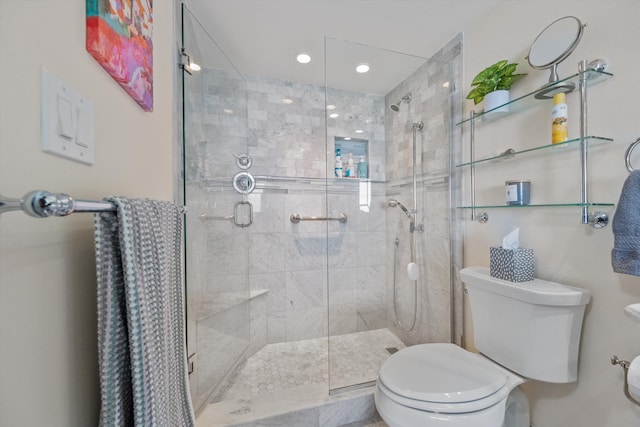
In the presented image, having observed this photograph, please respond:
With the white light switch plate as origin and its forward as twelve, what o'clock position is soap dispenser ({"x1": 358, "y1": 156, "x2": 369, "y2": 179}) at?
The soap dispenser is roughly at 10 o'clock from the white light switch plate.

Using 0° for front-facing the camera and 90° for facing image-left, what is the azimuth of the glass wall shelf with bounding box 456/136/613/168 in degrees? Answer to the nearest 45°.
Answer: approximately 45°

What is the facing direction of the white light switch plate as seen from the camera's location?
facing the viewer and to the right of the viewer

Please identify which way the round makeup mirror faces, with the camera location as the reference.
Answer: facing the viewer and to the left of the viewer

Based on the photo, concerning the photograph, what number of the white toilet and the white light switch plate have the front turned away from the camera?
0

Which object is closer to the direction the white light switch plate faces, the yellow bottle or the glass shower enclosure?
the yellow bottle

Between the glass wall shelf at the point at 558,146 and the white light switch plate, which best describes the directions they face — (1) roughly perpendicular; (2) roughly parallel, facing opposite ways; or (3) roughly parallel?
roughly parallel, facing opposite ways

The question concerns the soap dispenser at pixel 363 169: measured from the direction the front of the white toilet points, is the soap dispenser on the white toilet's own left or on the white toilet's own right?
on the white toilet's own right

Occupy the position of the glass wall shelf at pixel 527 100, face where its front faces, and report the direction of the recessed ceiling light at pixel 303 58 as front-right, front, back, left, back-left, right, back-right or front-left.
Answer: front-right

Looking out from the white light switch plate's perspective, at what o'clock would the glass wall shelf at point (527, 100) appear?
The glass wall shelf is roughly at 11 o'clock from the white light switch plate.

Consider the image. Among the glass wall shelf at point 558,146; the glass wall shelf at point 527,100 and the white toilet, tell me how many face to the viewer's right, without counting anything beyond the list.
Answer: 0

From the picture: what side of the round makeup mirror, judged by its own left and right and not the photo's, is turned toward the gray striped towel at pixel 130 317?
front

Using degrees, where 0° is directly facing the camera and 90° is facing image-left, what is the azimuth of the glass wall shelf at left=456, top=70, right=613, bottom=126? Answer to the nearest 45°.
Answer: approximately 45°
